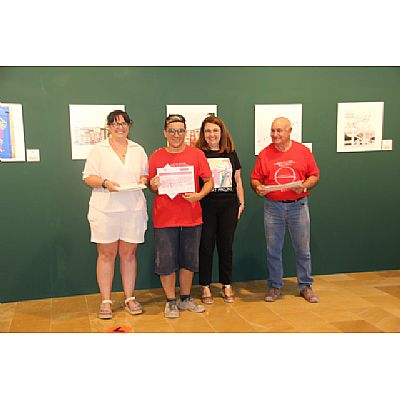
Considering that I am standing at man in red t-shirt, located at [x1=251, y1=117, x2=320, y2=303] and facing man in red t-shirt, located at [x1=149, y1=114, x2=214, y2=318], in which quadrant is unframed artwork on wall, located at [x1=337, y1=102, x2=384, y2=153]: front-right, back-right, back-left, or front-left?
back-right

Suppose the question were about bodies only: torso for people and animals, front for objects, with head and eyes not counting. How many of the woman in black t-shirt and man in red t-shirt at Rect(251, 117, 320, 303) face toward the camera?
2

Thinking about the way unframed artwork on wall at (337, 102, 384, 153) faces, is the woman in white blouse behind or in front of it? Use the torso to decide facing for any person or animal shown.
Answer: in front

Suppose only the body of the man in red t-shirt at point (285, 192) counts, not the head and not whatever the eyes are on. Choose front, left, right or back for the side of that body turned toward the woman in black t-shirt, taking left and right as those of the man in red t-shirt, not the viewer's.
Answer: right

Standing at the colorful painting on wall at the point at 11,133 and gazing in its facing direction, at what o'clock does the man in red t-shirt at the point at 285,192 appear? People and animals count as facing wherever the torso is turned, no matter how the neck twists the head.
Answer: The man in red t-shirt is roughly at 10 o'clock from the colorful painting on wall.

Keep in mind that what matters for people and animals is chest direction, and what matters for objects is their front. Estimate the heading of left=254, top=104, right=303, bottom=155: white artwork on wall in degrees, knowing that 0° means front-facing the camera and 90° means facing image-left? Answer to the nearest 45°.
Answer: approximately 0°

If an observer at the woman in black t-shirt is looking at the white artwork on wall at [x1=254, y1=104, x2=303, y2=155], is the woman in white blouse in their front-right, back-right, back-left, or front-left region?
back-left

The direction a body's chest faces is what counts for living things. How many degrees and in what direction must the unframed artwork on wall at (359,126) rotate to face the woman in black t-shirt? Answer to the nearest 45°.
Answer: approximately 45° to its right

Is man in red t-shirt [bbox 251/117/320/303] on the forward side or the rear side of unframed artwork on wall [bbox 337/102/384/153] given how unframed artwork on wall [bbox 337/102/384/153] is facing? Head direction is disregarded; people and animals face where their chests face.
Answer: on the forward side

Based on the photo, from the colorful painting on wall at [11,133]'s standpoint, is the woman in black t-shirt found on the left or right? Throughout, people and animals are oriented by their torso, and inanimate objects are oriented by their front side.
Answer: on its left
